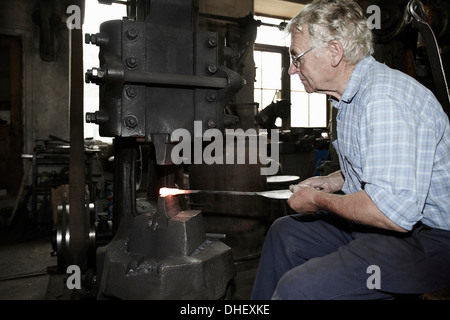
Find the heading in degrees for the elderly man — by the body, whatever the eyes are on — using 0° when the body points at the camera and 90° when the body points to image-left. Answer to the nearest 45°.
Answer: approximately 90°

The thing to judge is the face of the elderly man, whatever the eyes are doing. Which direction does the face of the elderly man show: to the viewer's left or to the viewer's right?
to the viewer's left
